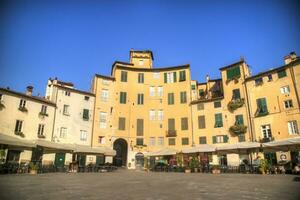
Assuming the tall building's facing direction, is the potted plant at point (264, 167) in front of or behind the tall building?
in front

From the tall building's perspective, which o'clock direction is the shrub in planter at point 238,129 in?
The shrub in planter is roughly at 10 o'clock from the tall building.

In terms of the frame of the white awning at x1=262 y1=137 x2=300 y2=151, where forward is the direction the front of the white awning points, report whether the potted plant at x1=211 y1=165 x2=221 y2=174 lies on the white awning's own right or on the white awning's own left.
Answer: on the white awning's own right

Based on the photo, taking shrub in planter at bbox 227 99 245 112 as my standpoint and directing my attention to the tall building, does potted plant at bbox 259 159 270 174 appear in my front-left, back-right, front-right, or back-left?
back-left

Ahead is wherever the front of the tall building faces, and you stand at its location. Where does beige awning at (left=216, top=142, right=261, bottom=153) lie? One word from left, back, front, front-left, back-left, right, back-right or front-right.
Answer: front-left

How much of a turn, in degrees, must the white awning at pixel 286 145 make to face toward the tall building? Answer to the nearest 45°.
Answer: approximately 45° to its right

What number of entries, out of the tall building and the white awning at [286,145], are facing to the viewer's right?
0

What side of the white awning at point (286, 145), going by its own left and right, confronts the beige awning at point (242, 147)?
right

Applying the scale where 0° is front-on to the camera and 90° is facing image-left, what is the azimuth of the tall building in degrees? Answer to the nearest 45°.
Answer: approximately 0°

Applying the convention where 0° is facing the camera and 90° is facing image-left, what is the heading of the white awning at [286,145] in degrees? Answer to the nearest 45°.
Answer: approximately 45°

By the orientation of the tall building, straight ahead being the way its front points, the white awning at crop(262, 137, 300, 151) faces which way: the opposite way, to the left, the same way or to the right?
to the right

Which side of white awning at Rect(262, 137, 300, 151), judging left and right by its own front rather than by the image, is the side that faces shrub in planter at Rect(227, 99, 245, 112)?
right
